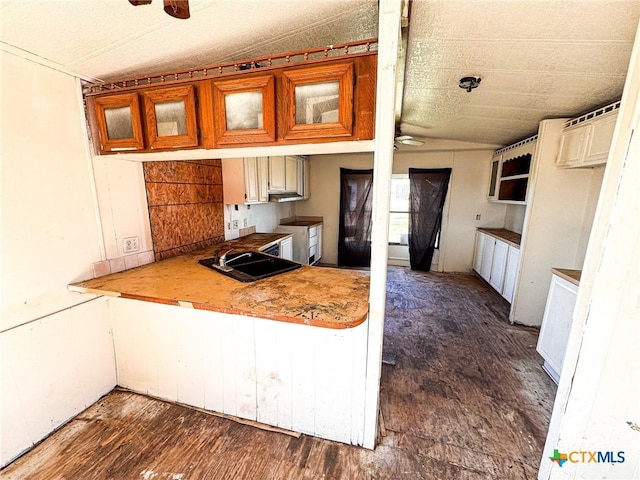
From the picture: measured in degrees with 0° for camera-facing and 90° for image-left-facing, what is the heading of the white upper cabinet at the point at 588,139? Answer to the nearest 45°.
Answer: approximately 45°

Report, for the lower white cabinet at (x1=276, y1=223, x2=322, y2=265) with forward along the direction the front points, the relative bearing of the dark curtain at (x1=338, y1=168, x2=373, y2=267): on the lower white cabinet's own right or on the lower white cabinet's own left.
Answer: on the lower white cabinet's own left

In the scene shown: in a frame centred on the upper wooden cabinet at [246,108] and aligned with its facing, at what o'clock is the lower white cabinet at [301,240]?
The lower white cabinet is roughly at 5 o'clock from the upper wooden cabinet.

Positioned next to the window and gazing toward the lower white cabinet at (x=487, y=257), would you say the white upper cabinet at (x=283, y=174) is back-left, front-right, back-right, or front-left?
back-right

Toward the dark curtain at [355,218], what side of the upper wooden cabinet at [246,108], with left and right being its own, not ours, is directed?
back

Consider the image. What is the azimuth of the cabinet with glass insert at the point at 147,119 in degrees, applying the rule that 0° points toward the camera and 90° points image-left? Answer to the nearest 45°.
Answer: approximately 45°

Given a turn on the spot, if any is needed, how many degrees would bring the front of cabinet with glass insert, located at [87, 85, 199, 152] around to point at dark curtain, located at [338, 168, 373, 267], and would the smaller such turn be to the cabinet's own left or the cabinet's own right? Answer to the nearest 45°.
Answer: approximately 180°

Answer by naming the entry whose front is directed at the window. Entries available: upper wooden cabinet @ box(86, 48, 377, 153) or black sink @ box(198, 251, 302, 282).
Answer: the black sink
